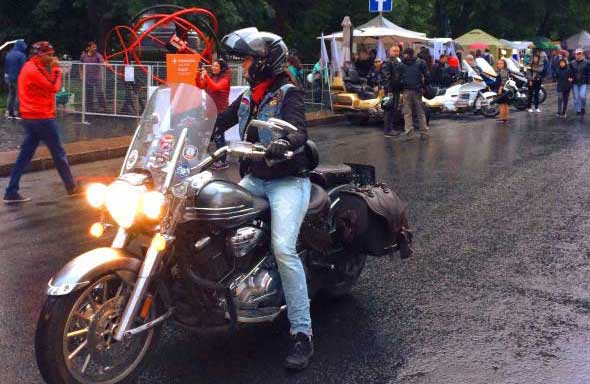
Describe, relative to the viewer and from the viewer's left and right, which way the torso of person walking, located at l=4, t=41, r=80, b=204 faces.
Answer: facing to the right of the viewer

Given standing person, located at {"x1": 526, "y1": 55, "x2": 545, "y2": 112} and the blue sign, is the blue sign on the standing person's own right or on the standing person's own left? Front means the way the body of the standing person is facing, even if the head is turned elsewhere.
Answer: on the standing person's own right

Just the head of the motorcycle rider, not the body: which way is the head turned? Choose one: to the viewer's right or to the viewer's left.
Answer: to the viewer's left

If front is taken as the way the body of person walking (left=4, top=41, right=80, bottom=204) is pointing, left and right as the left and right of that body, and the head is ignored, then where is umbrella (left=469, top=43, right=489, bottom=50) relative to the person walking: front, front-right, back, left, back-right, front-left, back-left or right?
front-left

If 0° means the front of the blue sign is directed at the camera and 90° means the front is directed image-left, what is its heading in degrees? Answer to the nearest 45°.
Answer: approximately 0°

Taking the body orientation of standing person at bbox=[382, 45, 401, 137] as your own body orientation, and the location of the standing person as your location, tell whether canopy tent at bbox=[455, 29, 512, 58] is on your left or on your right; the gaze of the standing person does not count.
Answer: on your left

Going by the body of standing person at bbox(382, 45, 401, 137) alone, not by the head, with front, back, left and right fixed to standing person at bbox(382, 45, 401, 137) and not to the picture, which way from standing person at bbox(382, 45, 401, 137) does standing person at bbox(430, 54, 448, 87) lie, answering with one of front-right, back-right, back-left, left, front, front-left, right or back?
left

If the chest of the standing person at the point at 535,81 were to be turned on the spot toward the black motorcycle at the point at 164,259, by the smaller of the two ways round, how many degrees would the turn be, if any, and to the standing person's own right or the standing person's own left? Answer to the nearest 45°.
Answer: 0° — they already face it

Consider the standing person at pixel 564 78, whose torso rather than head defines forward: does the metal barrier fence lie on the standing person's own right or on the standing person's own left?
on the standing person's own right
